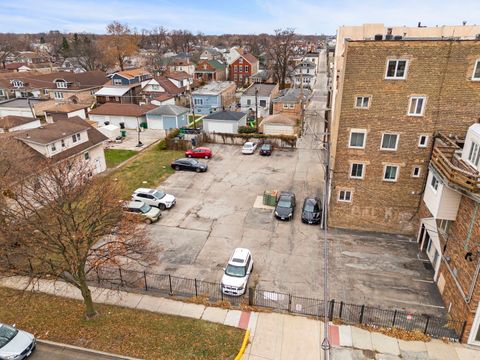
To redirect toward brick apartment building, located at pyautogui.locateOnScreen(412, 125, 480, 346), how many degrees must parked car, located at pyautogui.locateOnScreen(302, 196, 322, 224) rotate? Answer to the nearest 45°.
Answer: approximately 45° to its left

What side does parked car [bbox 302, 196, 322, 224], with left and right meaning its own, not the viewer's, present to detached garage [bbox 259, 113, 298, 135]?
back

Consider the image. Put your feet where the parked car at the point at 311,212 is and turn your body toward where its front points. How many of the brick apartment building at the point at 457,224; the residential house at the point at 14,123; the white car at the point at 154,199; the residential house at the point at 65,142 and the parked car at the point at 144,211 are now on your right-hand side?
4

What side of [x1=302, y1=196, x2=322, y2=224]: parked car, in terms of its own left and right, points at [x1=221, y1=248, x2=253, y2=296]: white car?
front

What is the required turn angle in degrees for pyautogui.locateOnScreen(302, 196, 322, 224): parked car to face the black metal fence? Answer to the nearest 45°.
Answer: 0° — it already faces it

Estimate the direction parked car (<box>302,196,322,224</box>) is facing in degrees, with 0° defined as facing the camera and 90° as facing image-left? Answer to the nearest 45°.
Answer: approximately 0°
